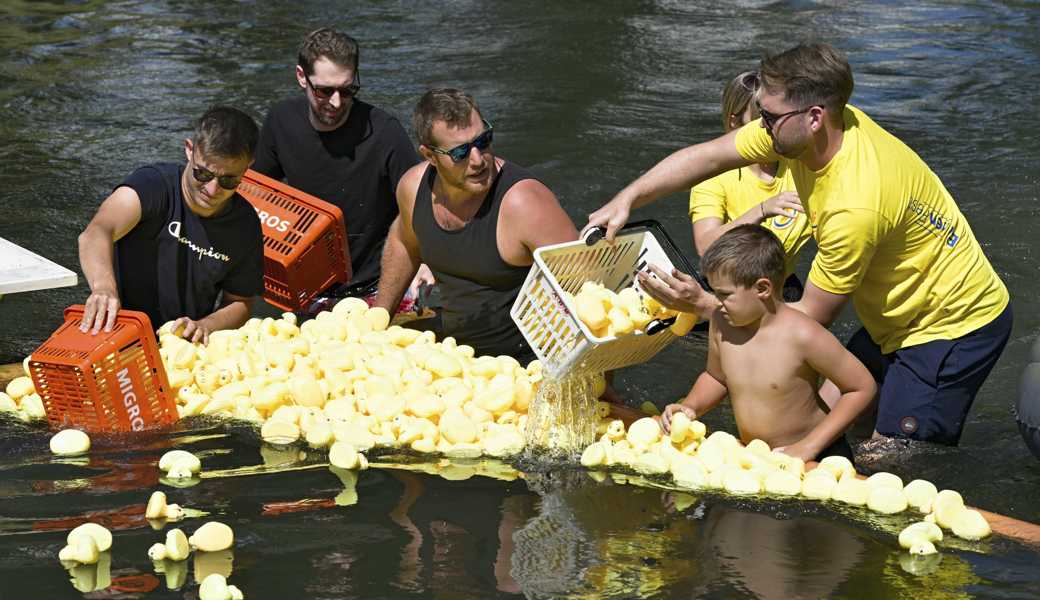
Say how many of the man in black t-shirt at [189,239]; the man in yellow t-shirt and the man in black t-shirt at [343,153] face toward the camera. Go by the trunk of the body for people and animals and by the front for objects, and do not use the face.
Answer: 2

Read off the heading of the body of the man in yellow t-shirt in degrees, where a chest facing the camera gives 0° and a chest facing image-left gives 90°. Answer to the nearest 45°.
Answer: approximately 90°

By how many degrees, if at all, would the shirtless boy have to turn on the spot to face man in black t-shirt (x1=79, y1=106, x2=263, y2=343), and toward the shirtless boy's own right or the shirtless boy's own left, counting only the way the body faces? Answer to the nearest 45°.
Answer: approximately 45° to the shirtless boy's own right

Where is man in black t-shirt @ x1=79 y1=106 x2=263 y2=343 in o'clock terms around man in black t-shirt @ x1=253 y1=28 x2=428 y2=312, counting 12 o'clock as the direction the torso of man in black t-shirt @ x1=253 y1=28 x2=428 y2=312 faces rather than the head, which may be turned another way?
man in black t-shirt @ x1=79 y1=106 x2=263 y2=343 is roughly at 1 o'clock from man in black t-shirt @ x1=253 y1=28 x2=428 y2=312.

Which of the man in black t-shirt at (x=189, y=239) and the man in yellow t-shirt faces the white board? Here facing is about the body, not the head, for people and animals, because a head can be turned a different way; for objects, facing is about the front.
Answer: the man in yellow t-shirt

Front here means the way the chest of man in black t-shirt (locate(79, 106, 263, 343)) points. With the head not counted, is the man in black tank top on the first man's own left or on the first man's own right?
on the first man's own left

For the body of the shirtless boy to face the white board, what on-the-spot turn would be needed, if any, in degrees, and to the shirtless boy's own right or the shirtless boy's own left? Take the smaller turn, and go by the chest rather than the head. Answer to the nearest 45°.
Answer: approximately 45° to the shirtless boy's own right

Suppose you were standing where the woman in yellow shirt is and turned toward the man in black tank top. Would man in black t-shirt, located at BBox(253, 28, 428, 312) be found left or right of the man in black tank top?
right

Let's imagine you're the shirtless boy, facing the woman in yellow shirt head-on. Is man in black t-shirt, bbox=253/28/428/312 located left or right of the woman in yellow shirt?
left
